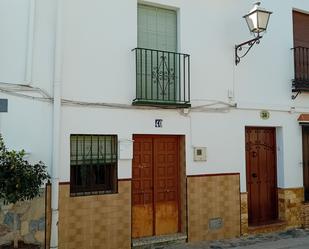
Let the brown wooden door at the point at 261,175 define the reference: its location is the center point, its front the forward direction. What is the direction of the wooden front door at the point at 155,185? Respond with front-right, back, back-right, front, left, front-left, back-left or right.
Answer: right

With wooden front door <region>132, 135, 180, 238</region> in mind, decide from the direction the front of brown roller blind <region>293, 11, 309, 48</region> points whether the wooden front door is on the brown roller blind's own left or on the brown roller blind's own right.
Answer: on the brown roller blind's own right

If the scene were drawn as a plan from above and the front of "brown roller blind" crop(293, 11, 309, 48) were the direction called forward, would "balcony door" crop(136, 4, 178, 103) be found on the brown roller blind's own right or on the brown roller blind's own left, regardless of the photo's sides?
on the brown roller blind's own right

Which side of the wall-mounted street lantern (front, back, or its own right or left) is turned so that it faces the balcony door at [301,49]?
left

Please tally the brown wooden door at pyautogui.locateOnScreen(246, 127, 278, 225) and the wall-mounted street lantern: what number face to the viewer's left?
0

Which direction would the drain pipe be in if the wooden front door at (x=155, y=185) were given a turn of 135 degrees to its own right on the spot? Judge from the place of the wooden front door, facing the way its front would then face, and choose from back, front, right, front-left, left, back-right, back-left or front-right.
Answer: front-left

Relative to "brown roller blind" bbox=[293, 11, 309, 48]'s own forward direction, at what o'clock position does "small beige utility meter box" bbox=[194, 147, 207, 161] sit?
The small beige utility meter box is roughly at 3 o'clock from the brown roller blind.

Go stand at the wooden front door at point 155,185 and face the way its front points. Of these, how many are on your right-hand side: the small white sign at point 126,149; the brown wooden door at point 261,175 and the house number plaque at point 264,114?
1

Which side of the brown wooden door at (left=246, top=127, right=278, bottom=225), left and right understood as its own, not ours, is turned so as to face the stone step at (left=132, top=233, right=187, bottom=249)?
right

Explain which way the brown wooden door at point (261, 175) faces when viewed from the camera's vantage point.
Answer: facing the viewer and to the right of the viewer

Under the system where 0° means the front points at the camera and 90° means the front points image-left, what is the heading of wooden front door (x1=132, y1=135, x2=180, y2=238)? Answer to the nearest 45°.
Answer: approximately 315°
